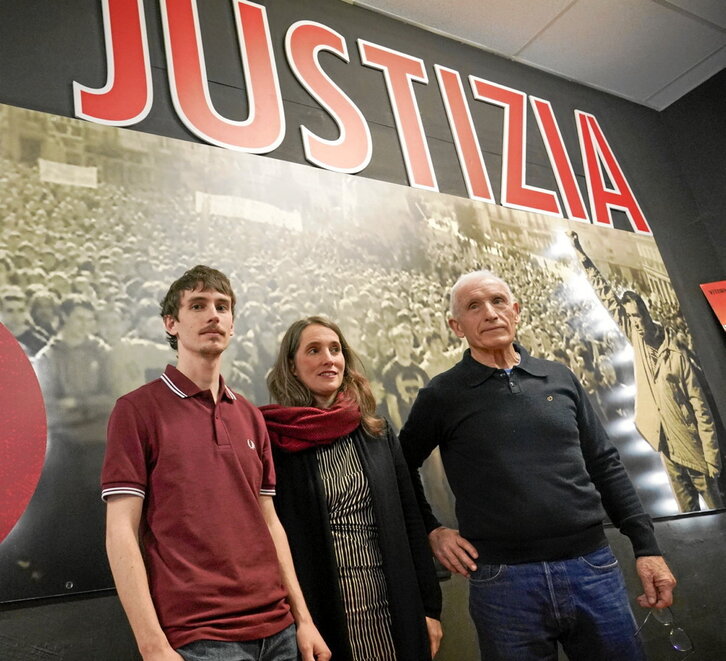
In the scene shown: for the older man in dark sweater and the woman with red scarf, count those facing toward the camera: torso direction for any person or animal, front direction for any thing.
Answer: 2

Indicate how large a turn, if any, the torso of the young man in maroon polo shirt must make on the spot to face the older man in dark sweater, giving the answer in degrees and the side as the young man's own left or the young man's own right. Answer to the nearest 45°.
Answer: approximately 45° to the young man's own left

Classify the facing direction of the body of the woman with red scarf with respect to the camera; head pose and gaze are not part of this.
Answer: toward the camera

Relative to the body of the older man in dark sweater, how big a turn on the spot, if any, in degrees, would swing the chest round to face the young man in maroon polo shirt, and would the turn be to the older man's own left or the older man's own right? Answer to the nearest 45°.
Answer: approximately 45° to the older man's own right

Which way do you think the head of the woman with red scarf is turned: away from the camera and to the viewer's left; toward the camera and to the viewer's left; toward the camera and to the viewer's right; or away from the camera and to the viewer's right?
toward the camera and to the viewer's right

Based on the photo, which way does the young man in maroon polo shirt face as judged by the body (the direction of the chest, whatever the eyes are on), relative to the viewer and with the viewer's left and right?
facing the viewer and to the right of the viewer

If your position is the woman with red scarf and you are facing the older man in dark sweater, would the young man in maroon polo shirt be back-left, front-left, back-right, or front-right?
back-right
